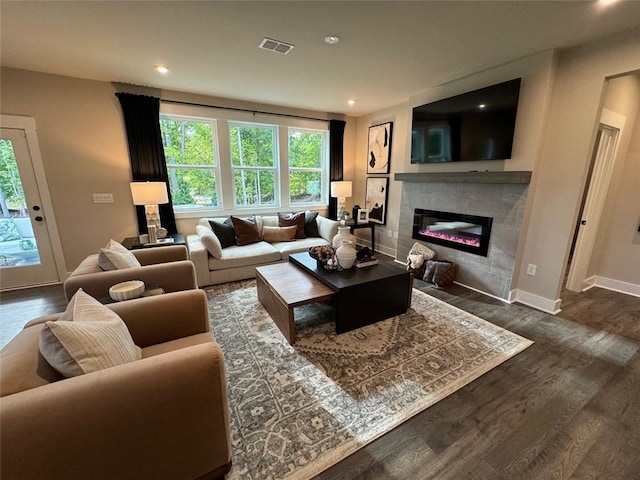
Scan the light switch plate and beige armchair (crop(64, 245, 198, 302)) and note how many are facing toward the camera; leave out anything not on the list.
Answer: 1

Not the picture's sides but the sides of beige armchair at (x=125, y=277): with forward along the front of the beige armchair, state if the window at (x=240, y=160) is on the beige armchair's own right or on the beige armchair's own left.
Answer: on the beige armchair's own left

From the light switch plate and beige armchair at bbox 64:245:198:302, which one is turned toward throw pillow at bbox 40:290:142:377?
the light switch plate

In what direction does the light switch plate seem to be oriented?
toward the camera

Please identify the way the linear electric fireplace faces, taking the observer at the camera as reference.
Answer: facing the viewer and to the left of the viewer

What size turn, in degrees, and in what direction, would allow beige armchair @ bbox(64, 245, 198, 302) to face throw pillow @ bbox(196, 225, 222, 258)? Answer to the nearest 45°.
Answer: approximately 45° to its left

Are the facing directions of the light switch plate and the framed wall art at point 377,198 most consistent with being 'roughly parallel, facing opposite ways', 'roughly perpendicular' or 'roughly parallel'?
roughly perpendicular

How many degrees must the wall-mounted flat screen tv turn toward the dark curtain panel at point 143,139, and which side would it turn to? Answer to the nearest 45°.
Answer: approximately 45° to its right

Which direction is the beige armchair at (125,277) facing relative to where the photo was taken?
to the viewer's right

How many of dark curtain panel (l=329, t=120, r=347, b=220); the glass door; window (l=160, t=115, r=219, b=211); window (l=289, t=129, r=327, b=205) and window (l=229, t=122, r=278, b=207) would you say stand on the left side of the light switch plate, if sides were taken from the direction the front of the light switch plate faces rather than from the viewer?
4

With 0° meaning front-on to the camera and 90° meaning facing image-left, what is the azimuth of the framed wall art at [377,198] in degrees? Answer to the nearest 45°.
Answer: approximately 45°

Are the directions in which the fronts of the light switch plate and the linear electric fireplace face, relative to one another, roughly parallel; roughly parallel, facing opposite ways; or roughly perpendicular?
roughly perpendicular

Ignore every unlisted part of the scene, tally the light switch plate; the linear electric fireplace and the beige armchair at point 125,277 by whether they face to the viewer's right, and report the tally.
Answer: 1

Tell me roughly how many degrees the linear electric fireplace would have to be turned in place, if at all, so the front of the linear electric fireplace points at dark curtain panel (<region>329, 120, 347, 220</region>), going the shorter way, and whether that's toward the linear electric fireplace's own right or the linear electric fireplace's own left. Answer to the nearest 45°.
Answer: approximately 90° to the linear electric fireplace's own right

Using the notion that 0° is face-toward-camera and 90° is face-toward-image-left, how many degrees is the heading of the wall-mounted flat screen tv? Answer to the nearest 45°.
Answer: approximately 45°
